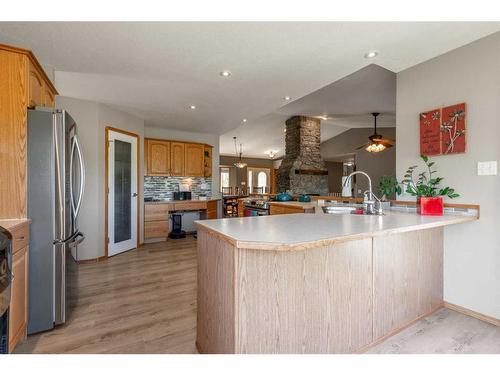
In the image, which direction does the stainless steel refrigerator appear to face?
to the viewer's right

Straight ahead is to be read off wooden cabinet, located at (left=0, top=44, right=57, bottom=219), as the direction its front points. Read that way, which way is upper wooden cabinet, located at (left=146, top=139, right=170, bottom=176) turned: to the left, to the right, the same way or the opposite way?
to the right

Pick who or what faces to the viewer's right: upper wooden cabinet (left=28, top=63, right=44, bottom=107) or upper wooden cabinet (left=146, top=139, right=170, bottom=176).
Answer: upper wooden cabinet (left=28, top=63, right=44, bottom=107)

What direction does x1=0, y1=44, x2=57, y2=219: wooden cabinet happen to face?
to the viewer's right

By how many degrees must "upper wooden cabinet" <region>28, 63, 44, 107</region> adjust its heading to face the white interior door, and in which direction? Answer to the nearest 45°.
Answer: approximately 45° to its left

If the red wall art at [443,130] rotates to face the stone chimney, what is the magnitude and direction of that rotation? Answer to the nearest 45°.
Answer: approximately 90° to its right

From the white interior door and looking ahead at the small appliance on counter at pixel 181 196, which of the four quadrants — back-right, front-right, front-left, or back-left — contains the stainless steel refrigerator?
back-right

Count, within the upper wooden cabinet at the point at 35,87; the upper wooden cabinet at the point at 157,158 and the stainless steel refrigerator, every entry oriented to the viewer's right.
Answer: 2

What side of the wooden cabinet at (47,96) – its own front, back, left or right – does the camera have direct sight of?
right

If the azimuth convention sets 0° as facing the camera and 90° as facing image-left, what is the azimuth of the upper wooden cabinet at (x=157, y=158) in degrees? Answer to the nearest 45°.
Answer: approximately 0°
